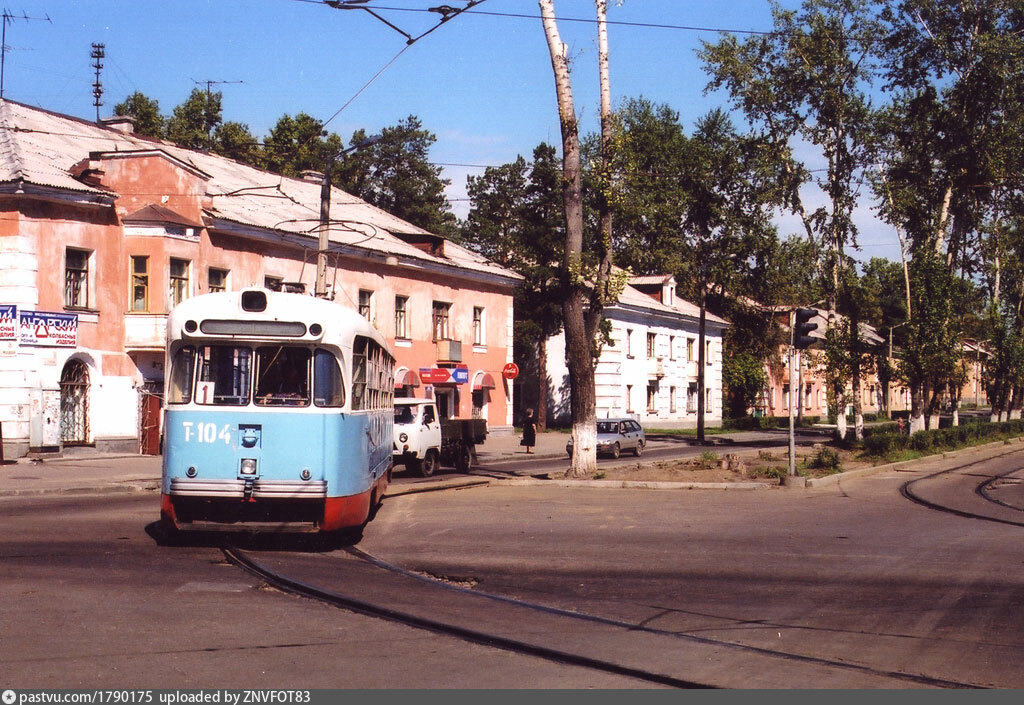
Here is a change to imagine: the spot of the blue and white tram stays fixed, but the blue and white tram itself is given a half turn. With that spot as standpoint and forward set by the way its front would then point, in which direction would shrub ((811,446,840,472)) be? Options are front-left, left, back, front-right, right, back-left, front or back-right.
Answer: front-right

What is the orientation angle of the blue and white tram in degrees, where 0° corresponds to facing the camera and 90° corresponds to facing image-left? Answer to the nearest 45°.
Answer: approximately 0°

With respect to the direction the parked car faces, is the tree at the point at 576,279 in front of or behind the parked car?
in front

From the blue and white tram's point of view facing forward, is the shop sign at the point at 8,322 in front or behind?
behind

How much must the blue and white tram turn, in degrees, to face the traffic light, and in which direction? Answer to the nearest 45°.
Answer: approximately 135° to its left

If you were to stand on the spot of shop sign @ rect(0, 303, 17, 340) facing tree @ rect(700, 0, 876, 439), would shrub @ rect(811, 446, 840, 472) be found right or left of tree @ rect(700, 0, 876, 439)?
right

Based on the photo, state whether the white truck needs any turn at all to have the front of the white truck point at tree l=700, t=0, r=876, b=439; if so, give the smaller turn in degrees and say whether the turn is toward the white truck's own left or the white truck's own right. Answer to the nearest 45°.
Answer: approximately 180°

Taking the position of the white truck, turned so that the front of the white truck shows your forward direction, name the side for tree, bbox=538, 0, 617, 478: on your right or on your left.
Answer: on your left

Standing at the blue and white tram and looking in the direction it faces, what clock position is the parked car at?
The parked car is roughly at 7 o'clock from the blue and white tram.

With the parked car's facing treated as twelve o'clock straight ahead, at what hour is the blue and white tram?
The blue and white tram is roughly at 11 o'clock from the parked car.
